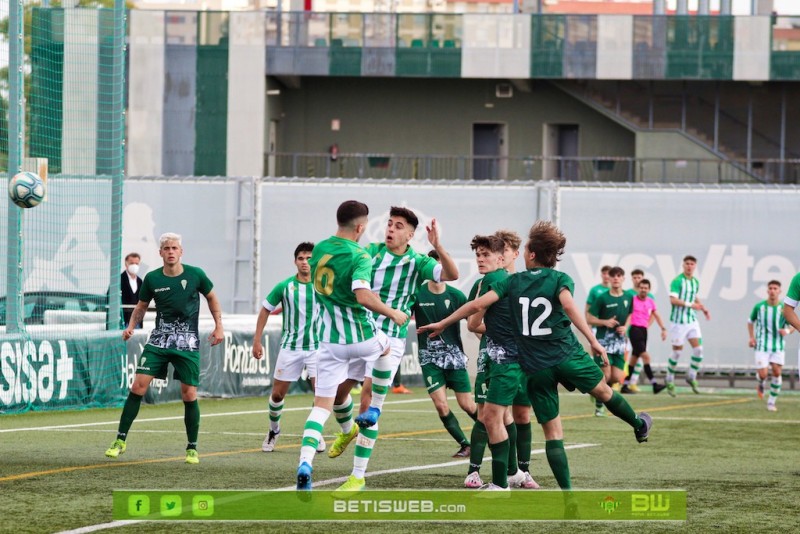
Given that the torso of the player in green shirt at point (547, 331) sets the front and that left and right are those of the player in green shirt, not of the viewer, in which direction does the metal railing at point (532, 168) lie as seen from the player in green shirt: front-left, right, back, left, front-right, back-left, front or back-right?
front-right

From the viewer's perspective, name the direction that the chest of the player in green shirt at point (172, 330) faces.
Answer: toward the camera

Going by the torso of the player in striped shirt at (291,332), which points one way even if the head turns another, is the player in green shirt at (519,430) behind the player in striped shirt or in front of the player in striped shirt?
in front

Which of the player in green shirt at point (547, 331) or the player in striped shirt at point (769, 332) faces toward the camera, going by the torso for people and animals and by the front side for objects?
the player in striped shirt

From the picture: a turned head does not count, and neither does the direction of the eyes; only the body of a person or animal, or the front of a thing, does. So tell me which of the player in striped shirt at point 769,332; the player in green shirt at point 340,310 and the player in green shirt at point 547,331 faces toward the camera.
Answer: the player in striped shirt

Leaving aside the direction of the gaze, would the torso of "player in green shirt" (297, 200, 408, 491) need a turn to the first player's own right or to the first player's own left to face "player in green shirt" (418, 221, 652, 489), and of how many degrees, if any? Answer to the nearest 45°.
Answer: approximately 45° to the first player's own right

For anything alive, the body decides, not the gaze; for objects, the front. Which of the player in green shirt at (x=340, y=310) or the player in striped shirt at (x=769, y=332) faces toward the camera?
the player in striped shirt

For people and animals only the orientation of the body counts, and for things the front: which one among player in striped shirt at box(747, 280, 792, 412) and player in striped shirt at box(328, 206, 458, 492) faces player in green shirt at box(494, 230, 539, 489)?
player in striped shirt at box(747, 280, 792, 412)

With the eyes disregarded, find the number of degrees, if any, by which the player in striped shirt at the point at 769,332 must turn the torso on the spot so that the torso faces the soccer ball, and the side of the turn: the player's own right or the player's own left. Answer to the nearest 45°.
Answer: approximately 45° to the player's own right

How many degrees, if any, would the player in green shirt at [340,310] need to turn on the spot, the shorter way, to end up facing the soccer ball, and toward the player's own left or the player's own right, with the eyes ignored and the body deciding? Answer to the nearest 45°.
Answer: approximately 90° to the player's own left

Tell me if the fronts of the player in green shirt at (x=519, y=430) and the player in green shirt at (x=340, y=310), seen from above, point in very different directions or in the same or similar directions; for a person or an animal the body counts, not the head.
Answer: very different directions

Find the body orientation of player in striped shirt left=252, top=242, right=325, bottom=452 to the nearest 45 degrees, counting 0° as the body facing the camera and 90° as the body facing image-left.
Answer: approximately 0°

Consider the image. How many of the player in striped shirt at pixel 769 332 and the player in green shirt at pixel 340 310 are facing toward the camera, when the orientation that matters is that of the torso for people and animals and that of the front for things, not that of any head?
1

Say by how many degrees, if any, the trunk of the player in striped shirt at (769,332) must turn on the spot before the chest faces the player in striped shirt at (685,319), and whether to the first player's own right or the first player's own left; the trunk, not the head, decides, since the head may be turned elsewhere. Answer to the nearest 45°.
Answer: approximately 135° to the first player's own right

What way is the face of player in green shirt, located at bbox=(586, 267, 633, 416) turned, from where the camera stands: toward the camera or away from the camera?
toward the camera

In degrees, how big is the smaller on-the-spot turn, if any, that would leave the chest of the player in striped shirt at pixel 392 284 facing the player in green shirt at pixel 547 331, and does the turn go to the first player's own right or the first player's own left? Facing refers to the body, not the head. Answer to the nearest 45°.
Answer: approximately 90° to the first player's own left

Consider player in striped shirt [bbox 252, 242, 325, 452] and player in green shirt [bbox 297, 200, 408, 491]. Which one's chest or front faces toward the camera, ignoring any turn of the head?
the player in striped shirt

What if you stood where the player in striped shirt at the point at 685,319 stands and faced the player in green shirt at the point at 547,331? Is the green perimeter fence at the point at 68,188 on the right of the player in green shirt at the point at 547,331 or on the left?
right

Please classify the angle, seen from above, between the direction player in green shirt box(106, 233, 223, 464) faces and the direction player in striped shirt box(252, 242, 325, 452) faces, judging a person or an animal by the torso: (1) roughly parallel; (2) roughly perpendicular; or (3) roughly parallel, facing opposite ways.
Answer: roughly parallel
